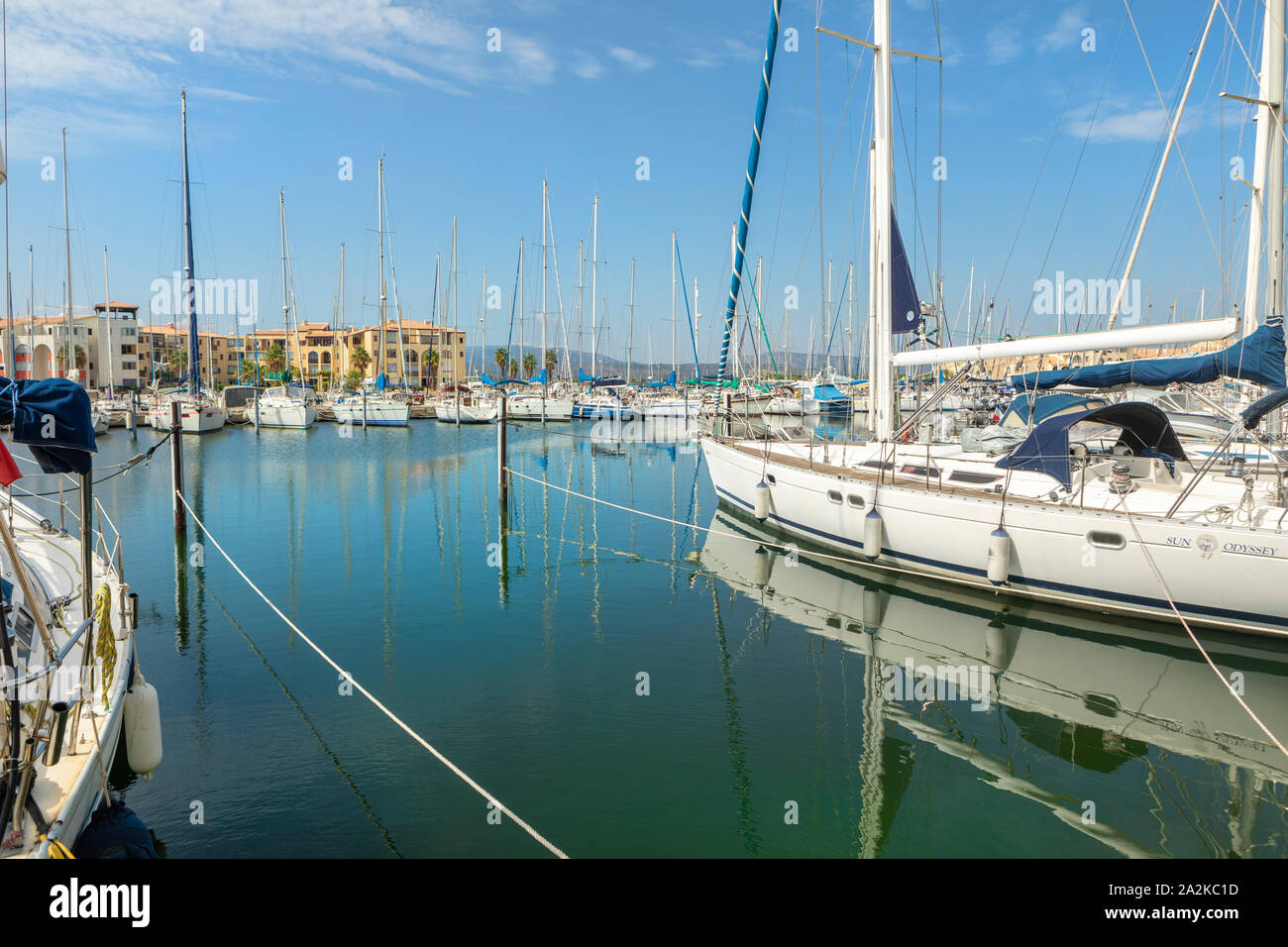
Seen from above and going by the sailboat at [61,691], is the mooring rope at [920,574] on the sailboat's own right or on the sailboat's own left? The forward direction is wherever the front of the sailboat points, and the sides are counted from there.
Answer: on the sailboat's own right

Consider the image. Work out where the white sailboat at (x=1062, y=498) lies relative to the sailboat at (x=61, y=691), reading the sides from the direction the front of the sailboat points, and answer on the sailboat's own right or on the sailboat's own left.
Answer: on the sailboat's own right

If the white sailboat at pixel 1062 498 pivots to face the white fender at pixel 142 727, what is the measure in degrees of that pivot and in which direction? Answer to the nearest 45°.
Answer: approximately 90° to its left

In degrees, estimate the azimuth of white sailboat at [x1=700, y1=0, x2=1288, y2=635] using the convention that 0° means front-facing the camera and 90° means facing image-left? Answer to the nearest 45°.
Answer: approximately 135°

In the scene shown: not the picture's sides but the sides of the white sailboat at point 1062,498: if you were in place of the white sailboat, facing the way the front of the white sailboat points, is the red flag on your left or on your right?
on your left

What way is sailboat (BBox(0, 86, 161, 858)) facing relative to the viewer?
away from the camera
